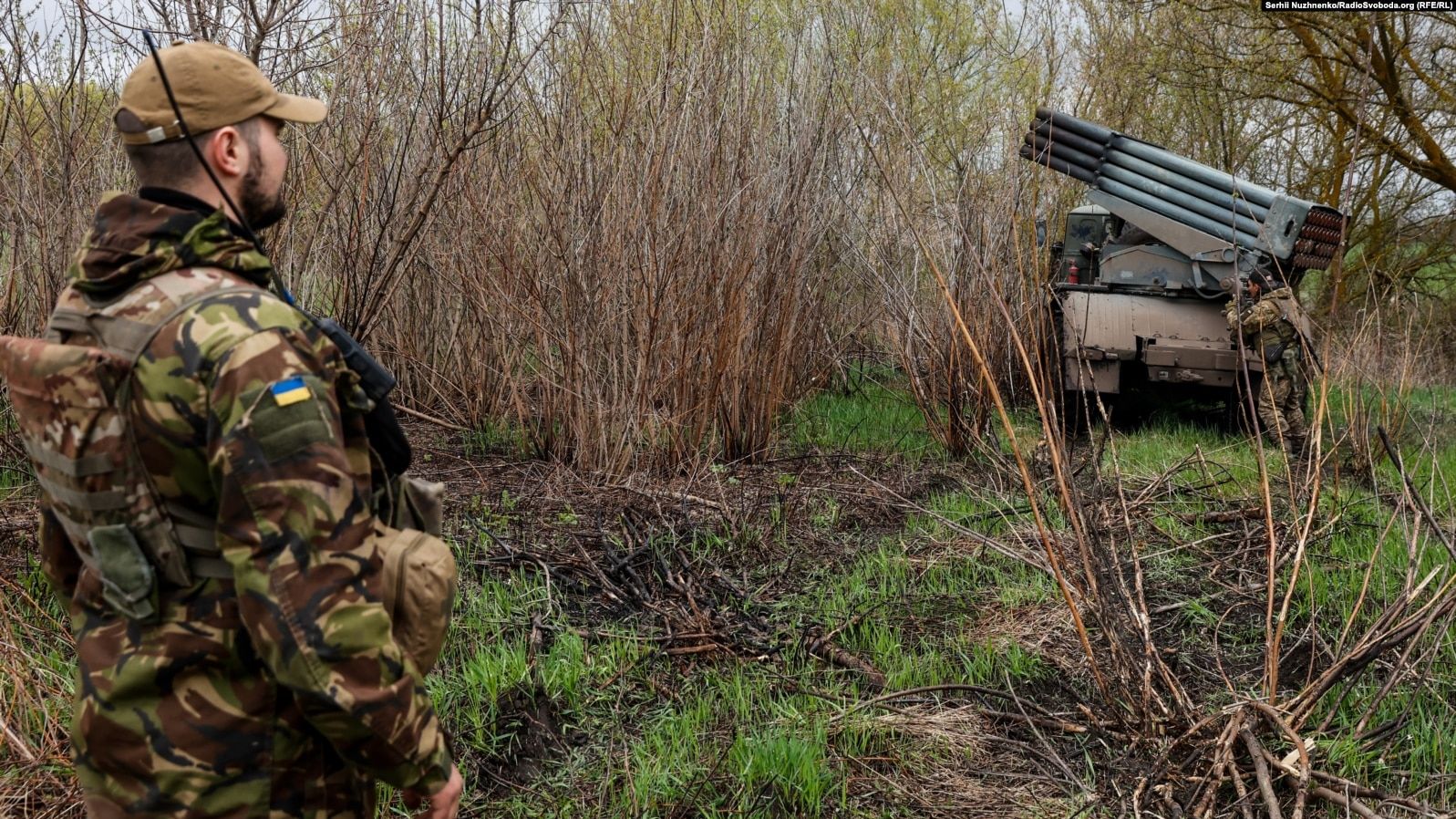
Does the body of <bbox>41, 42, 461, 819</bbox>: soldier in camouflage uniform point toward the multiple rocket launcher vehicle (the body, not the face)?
yes

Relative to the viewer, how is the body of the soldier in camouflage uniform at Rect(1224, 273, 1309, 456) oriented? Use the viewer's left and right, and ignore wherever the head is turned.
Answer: facing to the left of the viewer

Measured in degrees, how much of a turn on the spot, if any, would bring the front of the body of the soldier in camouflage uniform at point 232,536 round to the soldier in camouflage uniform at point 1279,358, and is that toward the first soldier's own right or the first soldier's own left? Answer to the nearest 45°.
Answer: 0° — they already face them

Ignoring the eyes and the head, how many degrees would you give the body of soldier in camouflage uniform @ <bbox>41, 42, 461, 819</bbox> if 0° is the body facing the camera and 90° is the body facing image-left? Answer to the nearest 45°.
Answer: approximately 225°

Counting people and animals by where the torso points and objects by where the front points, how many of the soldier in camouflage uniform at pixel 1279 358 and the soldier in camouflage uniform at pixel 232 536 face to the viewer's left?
1
